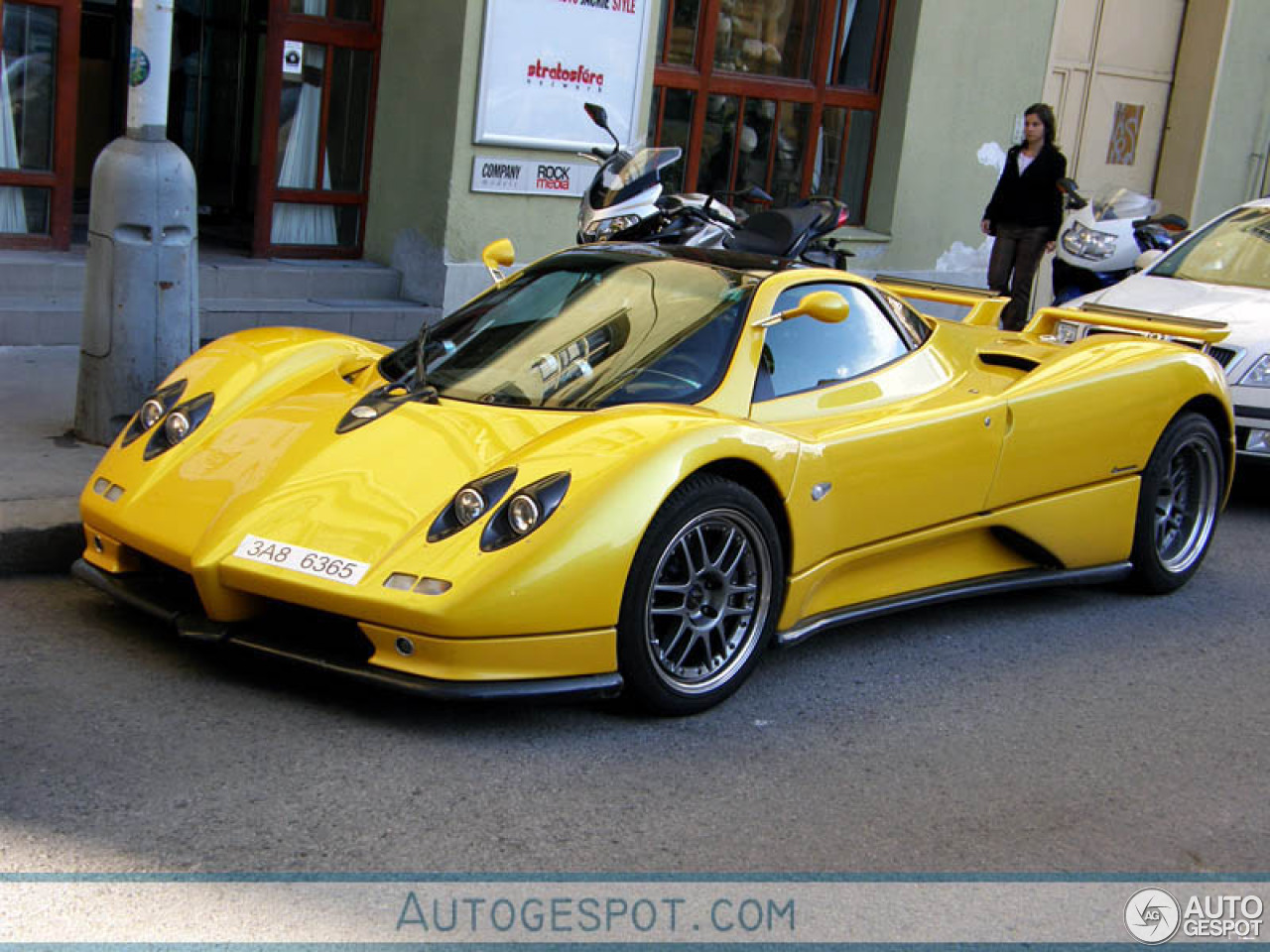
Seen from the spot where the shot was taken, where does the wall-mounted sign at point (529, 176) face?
facing the viewer

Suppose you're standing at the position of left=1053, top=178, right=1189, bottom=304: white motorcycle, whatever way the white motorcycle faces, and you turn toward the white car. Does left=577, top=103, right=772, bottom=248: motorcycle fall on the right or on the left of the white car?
right

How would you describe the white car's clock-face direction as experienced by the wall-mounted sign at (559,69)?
The white car is roughly at 10 o'clock from the wall-mounted sign.

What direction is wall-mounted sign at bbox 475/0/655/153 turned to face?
toward the camera

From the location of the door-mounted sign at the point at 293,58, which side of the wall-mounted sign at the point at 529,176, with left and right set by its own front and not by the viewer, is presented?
right

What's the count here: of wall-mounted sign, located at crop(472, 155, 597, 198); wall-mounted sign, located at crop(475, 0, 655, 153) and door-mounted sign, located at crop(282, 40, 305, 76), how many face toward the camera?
3

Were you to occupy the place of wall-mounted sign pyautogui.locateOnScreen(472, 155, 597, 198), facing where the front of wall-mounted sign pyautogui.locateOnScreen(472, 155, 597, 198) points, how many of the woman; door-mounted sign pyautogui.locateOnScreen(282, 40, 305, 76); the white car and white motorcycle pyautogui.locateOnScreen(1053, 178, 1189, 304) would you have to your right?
1

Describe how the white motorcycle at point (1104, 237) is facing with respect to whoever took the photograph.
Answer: facing the viewer and to the left of the viewer

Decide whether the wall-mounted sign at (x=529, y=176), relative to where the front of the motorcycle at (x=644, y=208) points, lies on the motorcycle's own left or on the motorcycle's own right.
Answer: on the motorcycle's own right

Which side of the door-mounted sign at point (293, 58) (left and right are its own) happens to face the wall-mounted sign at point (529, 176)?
left

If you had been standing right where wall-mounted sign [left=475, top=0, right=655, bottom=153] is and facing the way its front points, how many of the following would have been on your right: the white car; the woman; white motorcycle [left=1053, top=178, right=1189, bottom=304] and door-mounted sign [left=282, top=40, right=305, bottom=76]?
1

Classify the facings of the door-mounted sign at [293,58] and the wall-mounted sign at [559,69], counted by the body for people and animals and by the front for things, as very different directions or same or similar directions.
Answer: same or similar directions
